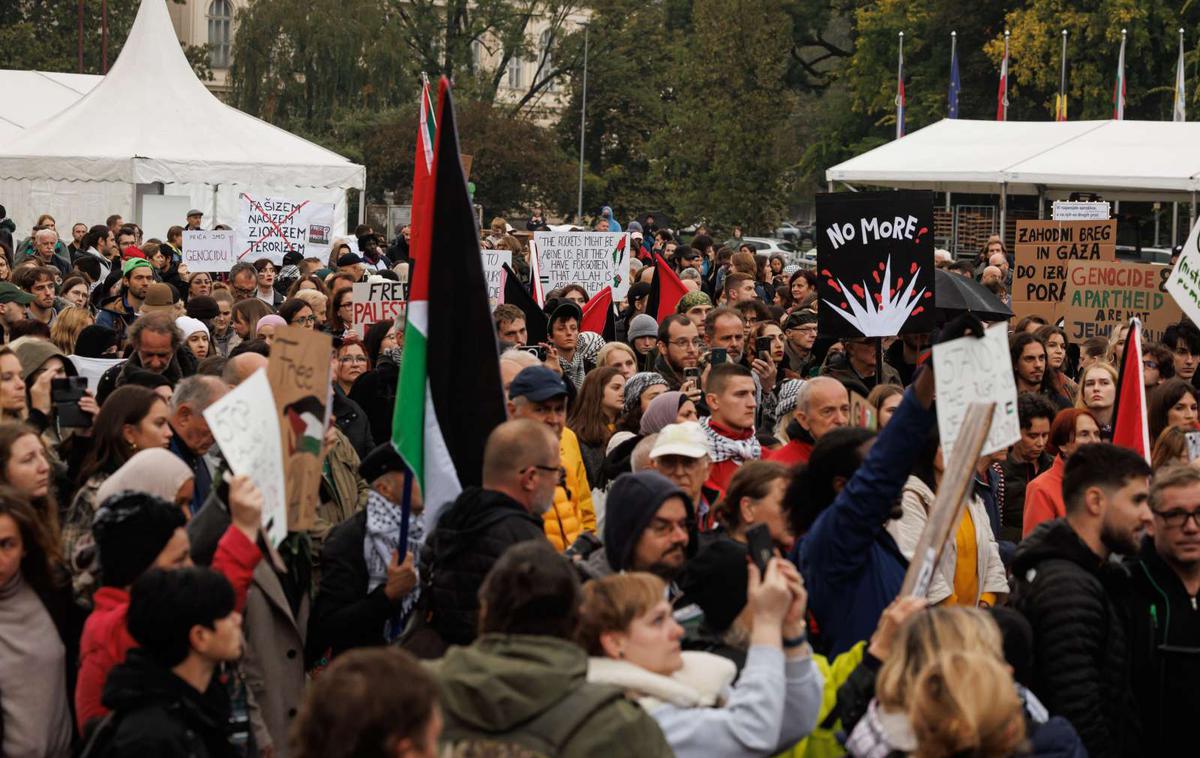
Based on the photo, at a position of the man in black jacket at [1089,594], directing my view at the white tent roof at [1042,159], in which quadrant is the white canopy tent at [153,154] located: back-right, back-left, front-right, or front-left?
front-left

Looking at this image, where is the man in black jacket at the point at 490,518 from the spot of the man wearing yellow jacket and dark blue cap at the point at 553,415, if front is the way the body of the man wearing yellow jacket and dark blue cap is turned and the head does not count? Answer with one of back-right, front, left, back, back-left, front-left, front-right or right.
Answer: front-right

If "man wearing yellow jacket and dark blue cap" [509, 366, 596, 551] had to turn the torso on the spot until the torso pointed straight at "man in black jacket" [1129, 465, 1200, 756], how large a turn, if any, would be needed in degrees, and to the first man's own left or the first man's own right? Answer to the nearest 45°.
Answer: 0° — they already face them

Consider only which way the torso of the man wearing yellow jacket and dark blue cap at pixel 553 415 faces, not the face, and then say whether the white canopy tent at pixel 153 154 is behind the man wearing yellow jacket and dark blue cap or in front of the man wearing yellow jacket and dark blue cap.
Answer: behind

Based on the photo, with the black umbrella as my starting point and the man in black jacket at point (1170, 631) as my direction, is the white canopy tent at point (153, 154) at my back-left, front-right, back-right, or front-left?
back-right

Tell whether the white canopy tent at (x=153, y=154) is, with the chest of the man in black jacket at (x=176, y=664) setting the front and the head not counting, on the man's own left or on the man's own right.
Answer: on the man's own left

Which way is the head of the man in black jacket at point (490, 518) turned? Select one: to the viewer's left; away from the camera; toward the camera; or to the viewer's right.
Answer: to the viewer's right
